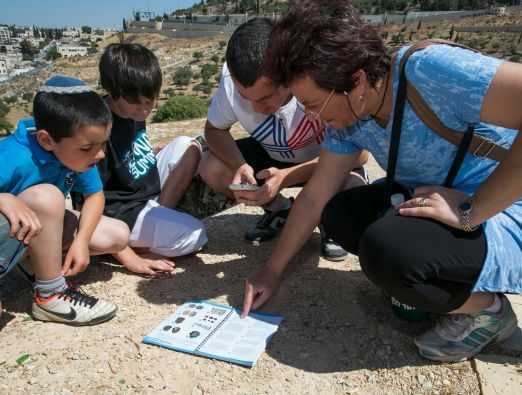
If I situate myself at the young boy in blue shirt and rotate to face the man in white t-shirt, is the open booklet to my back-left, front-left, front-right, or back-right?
front-right

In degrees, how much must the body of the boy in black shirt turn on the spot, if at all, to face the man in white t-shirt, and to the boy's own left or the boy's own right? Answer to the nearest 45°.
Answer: approximately 45° to the boy's own left

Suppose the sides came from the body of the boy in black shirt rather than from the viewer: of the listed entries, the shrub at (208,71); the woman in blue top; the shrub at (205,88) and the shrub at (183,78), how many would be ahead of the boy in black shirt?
1

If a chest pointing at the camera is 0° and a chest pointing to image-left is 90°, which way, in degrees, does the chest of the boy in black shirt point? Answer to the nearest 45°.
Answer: approximately 315°

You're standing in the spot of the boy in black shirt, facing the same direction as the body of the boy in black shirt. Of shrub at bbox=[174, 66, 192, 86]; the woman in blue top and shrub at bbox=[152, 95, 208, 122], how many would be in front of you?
1

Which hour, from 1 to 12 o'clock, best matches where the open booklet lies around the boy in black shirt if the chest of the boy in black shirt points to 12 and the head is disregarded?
The open booklet is roughly at 1 o'clock from the boy in black shirt.

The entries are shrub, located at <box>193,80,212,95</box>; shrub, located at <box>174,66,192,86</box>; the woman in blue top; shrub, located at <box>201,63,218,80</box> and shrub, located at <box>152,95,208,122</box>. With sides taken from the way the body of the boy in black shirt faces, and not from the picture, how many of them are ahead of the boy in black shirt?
1

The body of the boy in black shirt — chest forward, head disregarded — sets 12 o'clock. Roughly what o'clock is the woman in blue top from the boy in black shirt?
The woman in blue top is roughly at 12 o'clock from the boy in black shirt.

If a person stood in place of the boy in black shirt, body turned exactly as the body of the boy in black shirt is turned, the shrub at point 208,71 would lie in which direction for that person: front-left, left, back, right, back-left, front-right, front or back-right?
back-left

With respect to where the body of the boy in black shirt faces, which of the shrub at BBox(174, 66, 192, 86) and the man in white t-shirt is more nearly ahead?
the man in white t-shirt

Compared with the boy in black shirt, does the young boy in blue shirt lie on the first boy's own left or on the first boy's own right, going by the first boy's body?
on the first boy's own right

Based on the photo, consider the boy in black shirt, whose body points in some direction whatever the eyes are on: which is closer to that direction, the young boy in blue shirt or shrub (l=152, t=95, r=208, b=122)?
the young boy in blue shirt

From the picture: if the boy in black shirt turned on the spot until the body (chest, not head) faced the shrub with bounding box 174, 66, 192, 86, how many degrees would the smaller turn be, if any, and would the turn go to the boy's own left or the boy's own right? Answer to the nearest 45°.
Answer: approximately 135° to the boy's own left

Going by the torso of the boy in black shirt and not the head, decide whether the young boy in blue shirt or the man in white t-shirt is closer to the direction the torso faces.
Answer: the man in white t-shirt

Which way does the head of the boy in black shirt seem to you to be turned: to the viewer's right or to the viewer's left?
to the viewer's right

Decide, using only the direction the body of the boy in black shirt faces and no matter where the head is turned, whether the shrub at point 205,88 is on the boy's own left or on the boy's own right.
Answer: on the boy's own left
